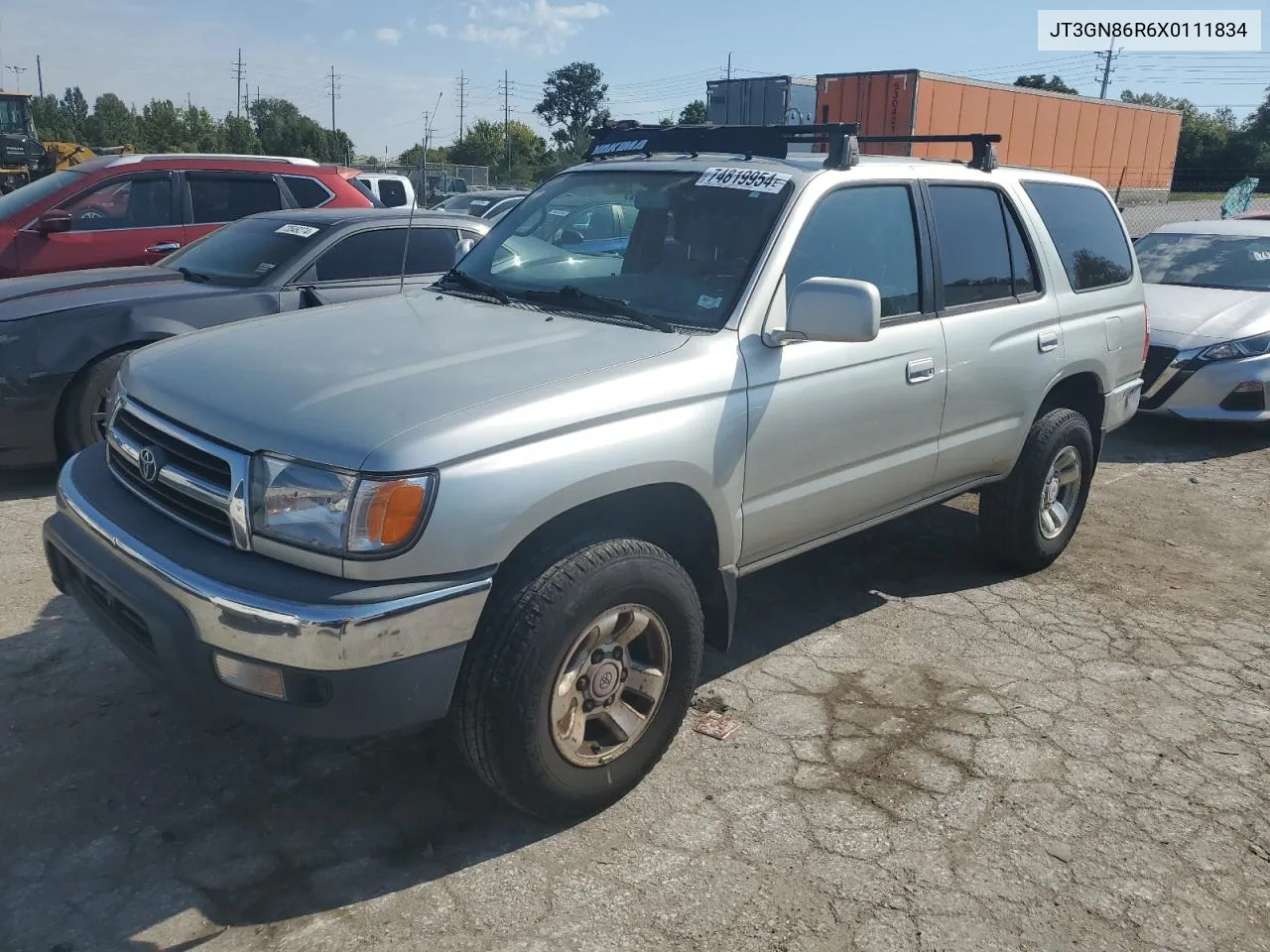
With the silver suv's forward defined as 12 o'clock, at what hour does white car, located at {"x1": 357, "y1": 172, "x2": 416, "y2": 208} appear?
The white car is roughly at 4 o'clock from the silver suv.

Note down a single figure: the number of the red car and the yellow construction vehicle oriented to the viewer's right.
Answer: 1

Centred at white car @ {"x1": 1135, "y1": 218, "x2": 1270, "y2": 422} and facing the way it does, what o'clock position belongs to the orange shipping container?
The orange shipping container is roughly at 4 o'clock from the white car.

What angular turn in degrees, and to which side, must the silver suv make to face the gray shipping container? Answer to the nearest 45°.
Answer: approximately 135° to its right

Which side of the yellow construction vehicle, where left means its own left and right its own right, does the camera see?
right

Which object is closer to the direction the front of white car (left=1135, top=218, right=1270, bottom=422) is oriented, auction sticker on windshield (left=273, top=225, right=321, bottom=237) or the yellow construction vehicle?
the auction sticker on windshield

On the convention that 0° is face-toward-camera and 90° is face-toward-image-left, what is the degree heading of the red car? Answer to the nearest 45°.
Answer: approximately 45°

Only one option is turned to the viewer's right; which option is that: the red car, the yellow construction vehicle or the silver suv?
the yellow construction vehicle
